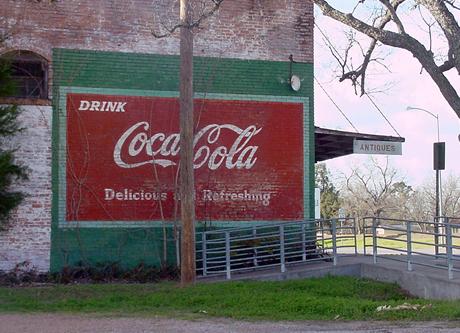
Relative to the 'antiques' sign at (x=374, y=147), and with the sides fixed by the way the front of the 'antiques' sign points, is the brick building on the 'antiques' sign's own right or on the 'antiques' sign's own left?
on the 'antiques' sign's own right

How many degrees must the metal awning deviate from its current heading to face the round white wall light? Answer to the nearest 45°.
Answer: approximately 135° to its right

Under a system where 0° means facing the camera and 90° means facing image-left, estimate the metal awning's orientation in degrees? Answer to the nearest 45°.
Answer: approximately 270°

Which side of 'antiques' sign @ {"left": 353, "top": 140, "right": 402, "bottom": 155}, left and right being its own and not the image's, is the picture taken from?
front

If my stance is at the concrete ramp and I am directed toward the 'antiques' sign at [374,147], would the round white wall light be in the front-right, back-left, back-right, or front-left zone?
front-left

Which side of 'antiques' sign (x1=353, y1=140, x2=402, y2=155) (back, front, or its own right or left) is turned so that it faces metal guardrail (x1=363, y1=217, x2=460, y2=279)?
front

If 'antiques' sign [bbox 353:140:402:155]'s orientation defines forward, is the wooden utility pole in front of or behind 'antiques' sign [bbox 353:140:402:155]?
in front
